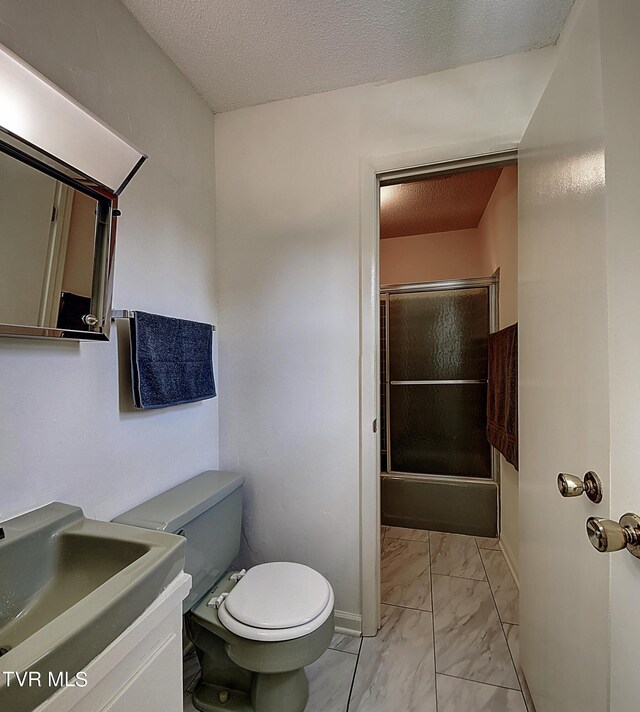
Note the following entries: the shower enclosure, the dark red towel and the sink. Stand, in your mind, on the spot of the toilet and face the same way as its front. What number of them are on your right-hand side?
1

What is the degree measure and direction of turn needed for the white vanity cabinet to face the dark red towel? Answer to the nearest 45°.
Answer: approximately 45° to its left

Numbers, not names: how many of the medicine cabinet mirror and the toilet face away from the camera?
0

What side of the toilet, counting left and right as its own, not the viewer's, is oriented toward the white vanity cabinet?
right

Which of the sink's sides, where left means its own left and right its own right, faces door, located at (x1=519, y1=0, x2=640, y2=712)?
front

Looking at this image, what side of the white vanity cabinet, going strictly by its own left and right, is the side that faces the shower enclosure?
left

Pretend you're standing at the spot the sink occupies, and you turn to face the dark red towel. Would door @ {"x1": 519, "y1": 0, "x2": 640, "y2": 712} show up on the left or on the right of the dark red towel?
right

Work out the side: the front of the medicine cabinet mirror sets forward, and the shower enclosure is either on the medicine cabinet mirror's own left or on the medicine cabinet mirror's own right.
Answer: on the medicine cabinet mirror's own left

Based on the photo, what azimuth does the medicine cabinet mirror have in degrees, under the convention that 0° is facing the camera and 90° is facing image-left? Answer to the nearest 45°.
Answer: approximately 315°

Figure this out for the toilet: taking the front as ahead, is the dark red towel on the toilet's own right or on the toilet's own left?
on the toilet's own left
